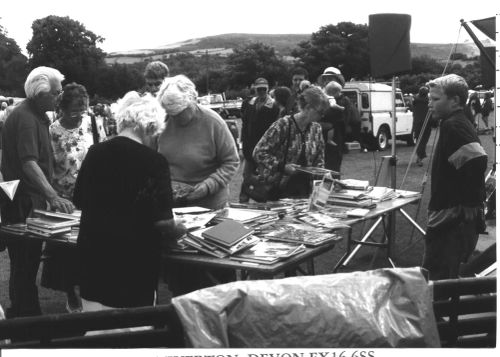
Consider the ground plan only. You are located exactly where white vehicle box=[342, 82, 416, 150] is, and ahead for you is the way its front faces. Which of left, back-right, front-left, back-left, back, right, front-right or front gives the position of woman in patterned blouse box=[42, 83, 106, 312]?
back-right

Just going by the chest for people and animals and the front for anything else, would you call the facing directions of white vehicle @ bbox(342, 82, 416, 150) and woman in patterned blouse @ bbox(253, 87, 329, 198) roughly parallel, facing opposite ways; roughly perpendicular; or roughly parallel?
roughly perpendicular

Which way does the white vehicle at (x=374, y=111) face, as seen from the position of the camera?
facing away from the viewer and to the right of the viewer

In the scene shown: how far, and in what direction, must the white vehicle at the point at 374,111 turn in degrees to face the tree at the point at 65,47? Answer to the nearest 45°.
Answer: approximately 90° to its left

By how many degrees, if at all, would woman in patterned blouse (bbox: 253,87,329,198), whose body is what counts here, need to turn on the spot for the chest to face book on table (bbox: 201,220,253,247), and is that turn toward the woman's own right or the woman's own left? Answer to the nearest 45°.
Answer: approximately 45° to the woman's own right

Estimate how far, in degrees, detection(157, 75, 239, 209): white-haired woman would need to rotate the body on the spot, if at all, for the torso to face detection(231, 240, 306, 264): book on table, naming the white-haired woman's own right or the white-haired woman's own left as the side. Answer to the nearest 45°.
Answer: approximately 45° to the white-haired woman's own left

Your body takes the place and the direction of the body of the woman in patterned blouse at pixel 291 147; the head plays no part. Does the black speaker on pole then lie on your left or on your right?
on your left

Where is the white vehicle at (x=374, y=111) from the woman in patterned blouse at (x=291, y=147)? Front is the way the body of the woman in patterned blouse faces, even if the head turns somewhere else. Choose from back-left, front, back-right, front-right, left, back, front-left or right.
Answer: back-left

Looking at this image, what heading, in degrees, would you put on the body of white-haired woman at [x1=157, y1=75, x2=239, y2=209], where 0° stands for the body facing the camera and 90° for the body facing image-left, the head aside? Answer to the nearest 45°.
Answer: approximately 45°
